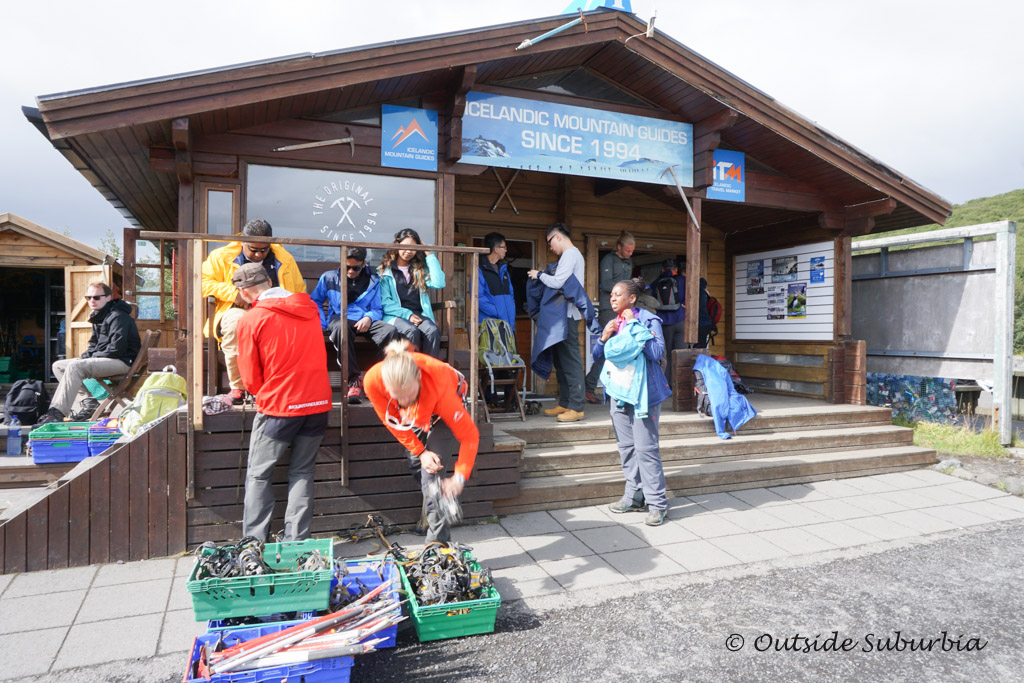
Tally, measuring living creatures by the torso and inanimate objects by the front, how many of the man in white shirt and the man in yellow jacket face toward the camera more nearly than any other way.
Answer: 1

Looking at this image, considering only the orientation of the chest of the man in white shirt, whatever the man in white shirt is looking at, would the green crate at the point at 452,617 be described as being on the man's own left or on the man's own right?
on the man's own left

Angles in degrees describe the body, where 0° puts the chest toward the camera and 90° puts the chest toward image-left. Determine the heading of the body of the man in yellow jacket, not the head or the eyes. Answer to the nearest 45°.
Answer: approximately 0°

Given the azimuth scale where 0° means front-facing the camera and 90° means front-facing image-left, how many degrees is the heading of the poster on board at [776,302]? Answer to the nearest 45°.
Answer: approximately 45°

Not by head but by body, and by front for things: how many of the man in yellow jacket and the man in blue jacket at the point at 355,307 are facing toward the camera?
2

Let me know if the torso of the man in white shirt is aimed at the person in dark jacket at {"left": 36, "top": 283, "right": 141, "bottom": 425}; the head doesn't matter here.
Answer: yes

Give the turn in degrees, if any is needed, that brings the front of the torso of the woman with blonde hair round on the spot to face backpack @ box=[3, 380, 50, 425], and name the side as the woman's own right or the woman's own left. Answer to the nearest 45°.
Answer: approximately 135° to the woman's own right

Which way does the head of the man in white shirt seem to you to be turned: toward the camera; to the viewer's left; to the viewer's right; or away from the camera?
to the viewer's left

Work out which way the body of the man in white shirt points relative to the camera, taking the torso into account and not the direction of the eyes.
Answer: to the viewer's left

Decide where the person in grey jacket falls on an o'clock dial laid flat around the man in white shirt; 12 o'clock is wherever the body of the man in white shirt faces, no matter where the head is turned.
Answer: The person in grey jacket is roughly at 4 o'clock from the man in white shirt.

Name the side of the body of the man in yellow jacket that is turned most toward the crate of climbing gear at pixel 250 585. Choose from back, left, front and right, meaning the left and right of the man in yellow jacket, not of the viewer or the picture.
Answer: front
